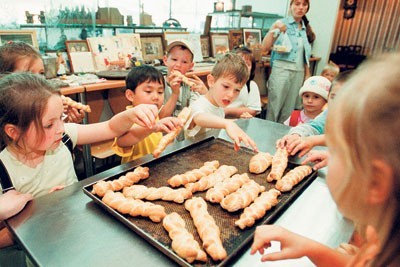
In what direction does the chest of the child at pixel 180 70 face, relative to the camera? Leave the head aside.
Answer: toward the camera

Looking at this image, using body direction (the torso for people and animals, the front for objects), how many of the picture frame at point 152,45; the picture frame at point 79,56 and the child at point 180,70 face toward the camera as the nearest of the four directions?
3

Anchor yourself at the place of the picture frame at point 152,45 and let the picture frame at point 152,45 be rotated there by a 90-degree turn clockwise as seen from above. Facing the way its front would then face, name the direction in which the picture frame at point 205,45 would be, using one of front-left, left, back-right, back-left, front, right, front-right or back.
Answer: back-right

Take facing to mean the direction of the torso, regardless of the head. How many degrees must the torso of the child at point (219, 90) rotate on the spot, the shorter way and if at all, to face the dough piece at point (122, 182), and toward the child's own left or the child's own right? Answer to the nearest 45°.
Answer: approximately 45° to the child's own right

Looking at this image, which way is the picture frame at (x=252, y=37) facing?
toward the camera

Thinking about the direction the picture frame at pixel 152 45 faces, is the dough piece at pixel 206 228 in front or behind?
in front

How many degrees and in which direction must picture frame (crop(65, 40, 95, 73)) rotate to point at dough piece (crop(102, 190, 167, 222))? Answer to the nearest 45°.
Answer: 0° — it already faces it

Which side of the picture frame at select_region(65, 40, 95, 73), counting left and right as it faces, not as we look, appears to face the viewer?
front

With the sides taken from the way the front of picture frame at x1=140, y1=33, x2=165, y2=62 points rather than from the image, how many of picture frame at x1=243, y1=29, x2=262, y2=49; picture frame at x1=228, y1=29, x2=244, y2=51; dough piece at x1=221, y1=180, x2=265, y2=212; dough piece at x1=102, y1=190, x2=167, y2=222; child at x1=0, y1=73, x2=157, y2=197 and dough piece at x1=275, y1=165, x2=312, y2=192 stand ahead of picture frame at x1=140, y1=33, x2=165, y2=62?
4

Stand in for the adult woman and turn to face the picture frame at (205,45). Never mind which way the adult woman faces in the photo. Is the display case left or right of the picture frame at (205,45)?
right

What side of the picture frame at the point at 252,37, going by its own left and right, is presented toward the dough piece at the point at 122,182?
front

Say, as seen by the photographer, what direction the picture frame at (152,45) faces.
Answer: facing the viewer

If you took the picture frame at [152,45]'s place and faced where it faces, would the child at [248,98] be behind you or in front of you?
in front

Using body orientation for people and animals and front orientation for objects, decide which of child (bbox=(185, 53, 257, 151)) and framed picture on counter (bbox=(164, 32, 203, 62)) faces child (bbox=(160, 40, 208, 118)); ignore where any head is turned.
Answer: the framed picture on counter

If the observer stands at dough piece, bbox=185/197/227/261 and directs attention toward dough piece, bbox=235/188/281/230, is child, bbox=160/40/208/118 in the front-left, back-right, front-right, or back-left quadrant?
front-left

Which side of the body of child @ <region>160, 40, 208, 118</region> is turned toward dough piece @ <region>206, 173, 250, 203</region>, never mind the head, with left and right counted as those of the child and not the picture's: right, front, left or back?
front

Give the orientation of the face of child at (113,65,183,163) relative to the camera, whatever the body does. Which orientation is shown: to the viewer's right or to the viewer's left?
to the viewer's right

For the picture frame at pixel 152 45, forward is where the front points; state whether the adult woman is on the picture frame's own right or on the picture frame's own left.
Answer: on the picture frame's own left
